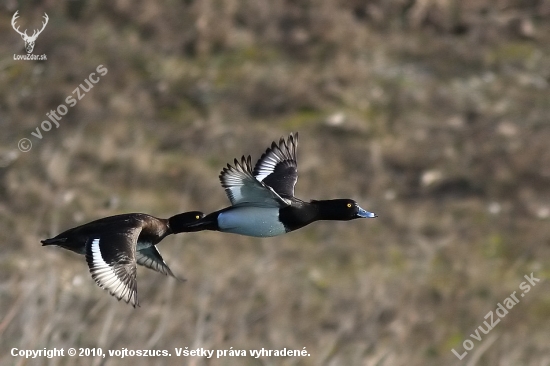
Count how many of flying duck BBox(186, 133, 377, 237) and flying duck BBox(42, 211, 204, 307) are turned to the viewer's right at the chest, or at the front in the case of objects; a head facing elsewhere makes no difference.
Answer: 2

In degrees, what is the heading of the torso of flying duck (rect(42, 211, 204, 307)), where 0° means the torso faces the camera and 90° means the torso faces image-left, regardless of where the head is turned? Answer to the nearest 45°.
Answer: approximately 270°

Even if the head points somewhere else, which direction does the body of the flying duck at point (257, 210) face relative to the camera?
to the viewer's right

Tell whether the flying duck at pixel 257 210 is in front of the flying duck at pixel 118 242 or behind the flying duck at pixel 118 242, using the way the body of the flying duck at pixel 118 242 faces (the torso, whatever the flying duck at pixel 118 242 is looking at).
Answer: in front

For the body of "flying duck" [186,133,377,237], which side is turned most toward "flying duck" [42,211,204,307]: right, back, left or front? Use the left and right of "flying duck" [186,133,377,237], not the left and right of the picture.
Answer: back
